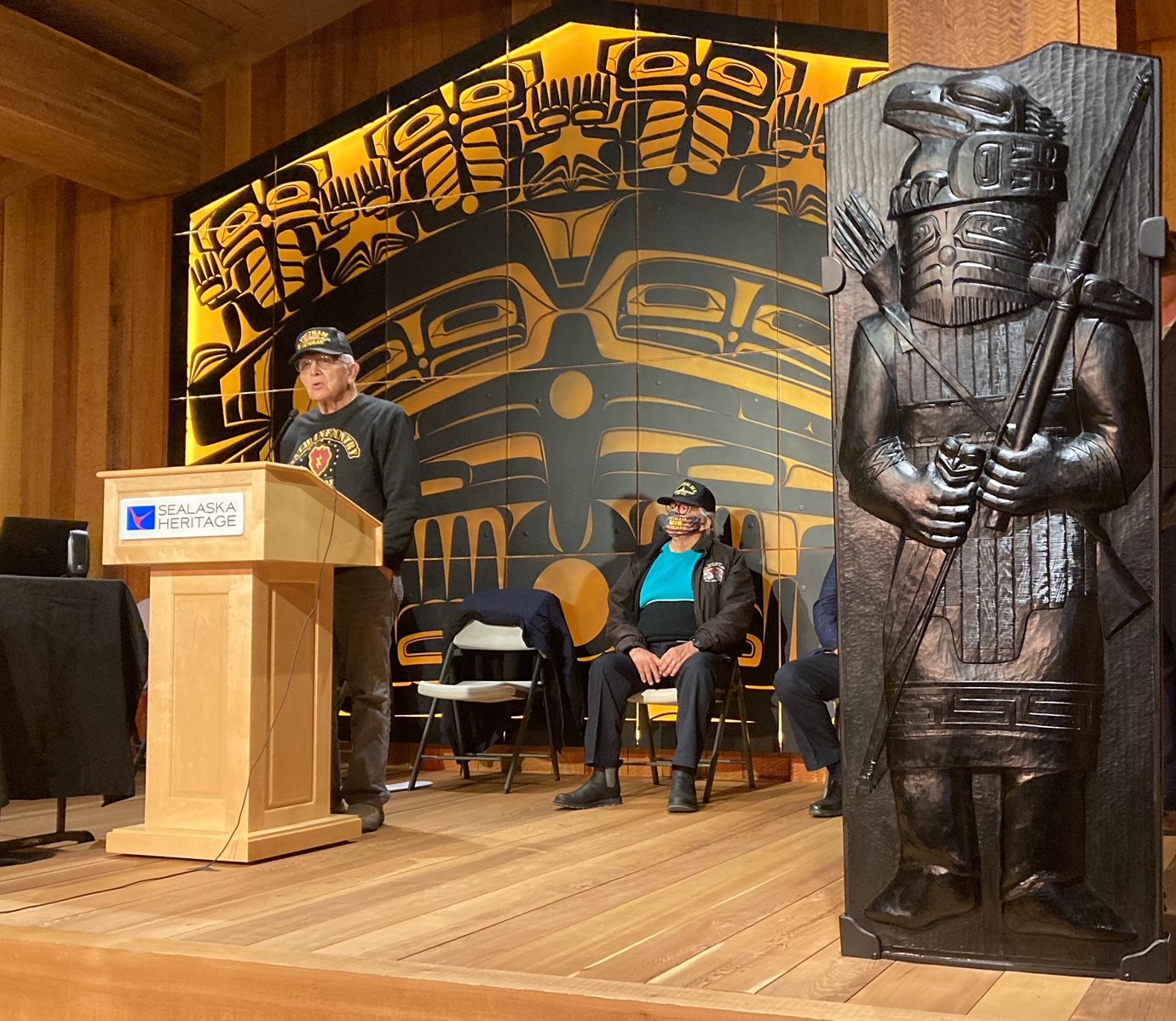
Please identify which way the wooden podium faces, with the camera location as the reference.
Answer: facing the viewer and to the left of the viewer

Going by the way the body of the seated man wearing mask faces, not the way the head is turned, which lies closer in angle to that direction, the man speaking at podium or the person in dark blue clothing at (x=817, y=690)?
the man speaking at podium

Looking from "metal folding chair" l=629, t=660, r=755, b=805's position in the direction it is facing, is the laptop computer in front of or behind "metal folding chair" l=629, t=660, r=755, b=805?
in front

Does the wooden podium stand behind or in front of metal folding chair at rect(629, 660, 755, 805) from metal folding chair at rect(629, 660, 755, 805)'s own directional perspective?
in front

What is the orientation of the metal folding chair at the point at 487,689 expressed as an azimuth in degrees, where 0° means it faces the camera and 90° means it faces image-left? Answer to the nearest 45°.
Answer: approximately 45°

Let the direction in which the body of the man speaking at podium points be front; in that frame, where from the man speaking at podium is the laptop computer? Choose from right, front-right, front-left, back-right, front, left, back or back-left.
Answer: front-right

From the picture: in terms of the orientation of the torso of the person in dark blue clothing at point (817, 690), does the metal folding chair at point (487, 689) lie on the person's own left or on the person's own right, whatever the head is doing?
on the person's own right
